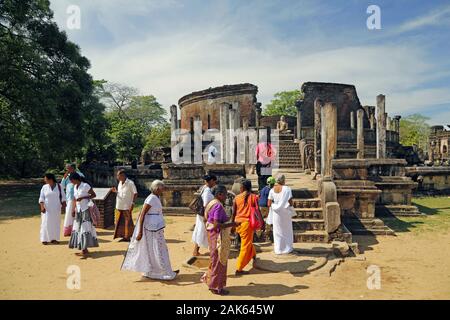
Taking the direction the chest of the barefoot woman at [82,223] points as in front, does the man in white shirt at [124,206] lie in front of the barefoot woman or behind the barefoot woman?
behind

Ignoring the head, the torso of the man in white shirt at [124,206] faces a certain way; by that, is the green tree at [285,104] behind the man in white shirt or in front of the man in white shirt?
behind

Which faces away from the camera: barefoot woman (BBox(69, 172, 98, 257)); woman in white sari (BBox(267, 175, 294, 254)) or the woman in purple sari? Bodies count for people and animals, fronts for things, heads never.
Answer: the woman in white sari

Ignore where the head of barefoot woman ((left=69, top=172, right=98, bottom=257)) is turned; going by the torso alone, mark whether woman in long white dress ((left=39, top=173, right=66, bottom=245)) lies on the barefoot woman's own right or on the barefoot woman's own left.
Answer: on the barefoot woman's own right

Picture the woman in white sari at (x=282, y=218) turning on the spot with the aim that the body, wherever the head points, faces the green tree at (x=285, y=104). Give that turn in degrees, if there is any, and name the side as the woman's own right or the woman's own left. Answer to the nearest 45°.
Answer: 0° — they already face it

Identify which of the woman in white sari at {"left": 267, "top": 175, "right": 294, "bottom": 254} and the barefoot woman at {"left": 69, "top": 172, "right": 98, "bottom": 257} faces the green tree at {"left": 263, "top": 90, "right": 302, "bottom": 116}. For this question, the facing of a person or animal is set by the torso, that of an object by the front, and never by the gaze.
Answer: the woman in white sari

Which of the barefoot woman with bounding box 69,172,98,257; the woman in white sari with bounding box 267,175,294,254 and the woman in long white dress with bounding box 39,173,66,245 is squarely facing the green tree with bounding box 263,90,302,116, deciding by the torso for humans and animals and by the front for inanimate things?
the woman in white sari with bounding box 267,175,294,254

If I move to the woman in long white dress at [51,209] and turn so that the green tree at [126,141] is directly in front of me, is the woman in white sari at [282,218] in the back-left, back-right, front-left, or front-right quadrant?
back-right

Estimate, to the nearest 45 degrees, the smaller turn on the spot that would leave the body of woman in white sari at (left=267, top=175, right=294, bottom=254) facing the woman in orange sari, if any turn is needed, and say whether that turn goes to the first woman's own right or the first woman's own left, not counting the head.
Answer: approximately 135° to the first woman's own left

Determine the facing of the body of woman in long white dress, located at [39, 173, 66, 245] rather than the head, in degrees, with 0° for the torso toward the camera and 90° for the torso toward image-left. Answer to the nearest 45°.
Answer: approximately 0°

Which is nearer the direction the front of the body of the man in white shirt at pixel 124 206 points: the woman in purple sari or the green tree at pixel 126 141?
the woman in purple sari
